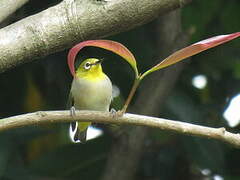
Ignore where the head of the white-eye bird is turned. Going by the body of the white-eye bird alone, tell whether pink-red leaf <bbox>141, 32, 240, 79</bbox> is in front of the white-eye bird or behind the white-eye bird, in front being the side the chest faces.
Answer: in front

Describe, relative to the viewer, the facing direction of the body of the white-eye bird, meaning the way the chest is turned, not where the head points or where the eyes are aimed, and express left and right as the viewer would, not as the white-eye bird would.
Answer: facing the viewer and to the right of the viewer
